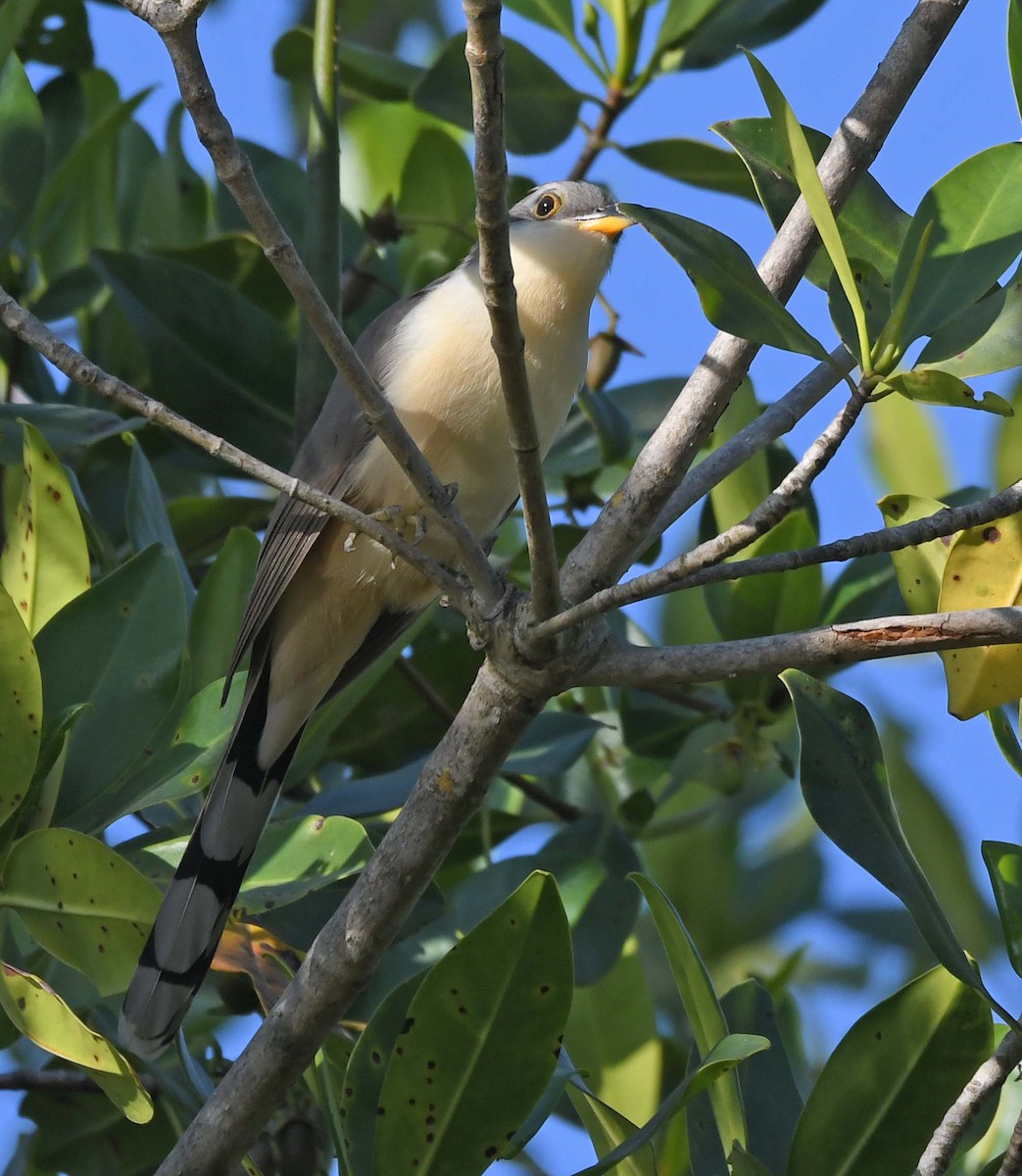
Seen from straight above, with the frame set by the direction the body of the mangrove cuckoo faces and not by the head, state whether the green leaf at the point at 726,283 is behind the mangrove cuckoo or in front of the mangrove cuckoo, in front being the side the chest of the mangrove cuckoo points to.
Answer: in front

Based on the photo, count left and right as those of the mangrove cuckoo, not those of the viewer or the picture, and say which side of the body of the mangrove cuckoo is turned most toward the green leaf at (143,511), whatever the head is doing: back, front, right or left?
right

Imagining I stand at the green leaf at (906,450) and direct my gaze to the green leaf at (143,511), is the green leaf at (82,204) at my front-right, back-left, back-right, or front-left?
front-right

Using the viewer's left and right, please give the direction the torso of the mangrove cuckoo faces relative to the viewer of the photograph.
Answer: facing the viewer and to the right of the viewer

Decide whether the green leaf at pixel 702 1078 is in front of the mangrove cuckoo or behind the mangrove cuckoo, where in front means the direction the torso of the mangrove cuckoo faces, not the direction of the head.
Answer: in front
